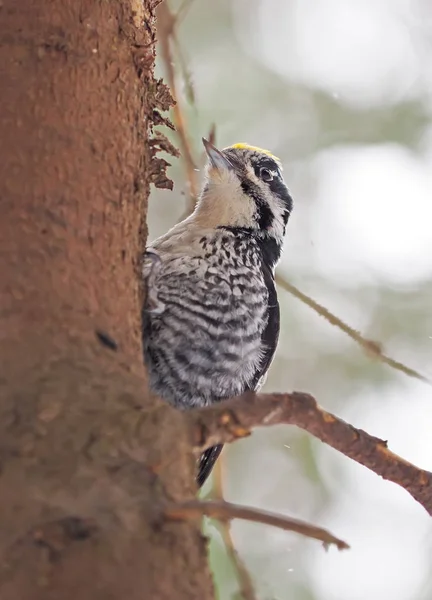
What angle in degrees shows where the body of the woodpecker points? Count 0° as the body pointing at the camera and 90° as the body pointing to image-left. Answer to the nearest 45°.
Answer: approximately 45°
